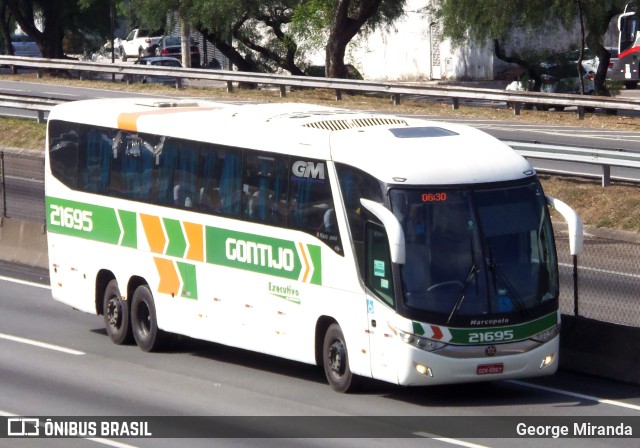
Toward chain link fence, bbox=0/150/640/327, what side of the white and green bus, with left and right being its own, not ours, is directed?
left

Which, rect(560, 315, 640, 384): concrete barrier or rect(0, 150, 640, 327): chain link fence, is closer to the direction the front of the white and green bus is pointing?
the concrete barrier

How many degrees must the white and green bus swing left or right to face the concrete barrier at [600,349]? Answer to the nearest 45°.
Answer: approximately 45° to its left

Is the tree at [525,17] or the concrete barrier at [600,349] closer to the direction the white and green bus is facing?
the concrete barrier

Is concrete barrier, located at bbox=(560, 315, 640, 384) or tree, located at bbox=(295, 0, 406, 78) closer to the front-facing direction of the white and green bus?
the concrete barrier

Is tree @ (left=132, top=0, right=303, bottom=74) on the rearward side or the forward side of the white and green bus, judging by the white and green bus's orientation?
on the rearward side

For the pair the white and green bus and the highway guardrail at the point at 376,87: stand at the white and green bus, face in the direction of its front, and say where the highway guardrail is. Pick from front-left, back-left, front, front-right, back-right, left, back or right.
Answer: back-left

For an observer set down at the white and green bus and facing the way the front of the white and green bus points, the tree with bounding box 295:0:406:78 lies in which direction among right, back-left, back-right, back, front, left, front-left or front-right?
back-left

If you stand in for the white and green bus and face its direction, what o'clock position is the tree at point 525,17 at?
The tree is roughly at 8 o'clock from the white and green bus.

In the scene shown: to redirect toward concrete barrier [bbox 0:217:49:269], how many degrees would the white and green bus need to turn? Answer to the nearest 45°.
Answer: approximately 180°

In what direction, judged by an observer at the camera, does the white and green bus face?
facing the viewer and to the right of the viewer

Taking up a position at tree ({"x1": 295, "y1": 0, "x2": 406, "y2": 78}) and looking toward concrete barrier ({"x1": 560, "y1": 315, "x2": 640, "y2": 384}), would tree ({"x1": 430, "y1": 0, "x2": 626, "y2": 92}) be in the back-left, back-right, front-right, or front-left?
front-left

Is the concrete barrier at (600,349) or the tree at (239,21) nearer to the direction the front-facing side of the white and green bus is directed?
the concrete barrier
